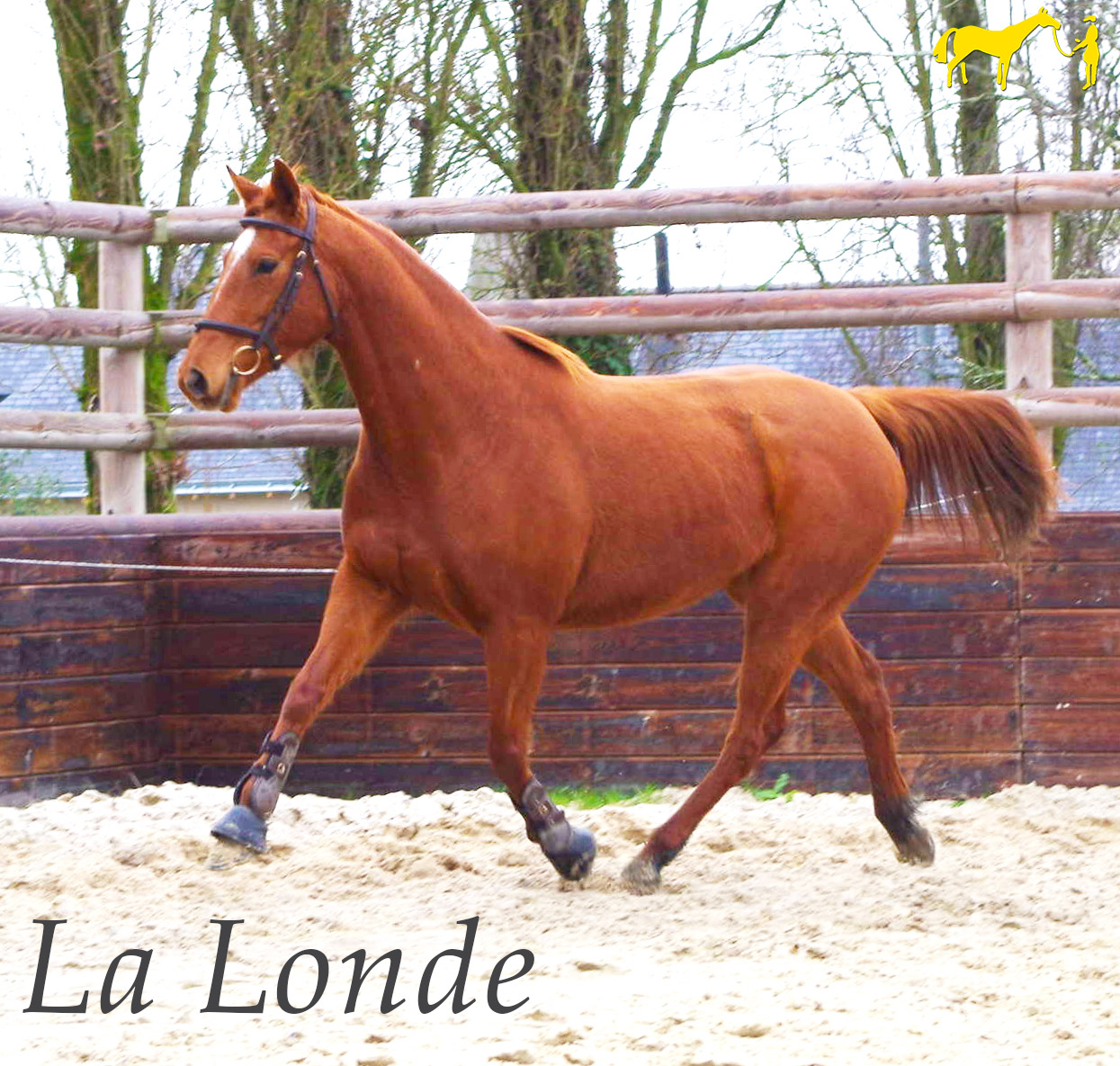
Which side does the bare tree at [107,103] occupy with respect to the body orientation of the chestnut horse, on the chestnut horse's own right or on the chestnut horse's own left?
on the chestnut horse's own right

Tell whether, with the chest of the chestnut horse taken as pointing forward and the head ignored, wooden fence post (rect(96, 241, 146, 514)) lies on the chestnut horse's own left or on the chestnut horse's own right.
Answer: on the chestnut horse's own right

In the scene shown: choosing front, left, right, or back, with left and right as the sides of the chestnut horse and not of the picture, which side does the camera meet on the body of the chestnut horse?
left

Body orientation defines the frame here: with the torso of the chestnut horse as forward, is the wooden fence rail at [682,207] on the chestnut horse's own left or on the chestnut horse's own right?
on the chestnut horse's own right

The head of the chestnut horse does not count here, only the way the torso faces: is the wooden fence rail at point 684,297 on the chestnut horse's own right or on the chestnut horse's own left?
on the chestnut horse's own right

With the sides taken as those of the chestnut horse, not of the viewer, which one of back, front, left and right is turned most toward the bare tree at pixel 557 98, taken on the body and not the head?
right

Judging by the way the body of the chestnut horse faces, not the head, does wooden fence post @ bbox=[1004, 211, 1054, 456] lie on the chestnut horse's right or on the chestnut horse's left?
on the chestnut horse's right

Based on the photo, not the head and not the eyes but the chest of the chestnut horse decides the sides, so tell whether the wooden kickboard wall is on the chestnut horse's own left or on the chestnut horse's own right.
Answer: on the chestnut horse's own right

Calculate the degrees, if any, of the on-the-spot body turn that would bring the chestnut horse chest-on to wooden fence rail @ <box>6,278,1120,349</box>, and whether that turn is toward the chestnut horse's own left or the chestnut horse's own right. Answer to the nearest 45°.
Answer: approximately 90° to the chestnut horse's own right
